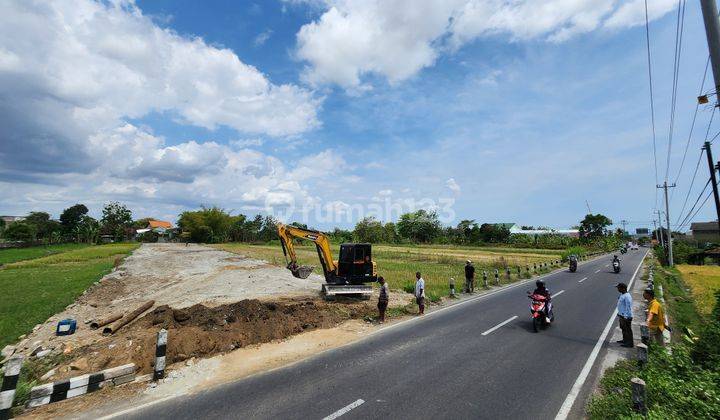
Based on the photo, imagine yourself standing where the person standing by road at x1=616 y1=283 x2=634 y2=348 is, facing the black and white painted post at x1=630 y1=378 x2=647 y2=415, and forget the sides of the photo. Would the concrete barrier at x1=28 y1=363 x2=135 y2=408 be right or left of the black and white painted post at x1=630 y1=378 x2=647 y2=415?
right

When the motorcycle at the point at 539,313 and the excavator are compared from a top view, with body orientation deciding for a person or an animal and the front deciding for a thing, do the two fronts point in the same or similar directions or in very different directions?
same or similar directions

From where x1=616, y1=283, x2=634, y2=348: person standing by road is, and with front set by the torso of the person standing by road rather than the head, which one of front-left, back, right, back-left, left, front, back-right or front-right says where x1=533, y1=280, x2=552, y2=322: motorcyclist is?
front

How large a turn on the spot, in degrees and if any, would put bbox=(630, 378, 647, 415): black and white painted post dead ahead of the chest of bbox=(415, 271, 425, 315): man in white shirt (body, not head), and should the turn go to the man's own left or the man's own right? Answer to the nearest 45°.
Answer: approximately 135° to the man's own left

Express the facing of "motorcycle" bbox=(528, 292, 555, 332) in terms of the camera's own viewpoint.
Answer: facing the viewer and to the left of the viewer

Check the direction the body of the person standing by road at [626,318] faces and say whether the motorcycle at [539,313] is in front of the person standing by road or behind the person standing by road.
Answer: in front

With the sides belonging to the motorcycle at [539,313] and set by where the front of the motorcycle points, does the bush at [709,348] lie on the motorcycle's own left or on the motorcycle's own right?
on the motorcycle's own left

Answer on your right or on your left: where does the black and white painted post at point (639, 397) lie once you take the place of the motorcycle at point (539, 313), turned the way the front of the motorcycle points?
on your left

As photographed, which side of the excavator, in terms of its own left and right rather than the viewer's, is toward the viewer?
left

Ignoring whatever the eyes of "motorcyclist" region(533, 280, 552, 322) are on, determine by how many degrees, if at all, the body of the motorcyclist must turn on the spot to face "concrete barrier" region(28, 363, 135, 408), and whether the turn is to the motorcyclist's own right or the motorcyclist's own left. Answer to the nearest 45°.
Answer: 0° — they already face it

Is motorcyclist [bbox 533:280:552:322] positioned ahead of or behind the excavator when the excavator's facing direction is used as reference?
behind

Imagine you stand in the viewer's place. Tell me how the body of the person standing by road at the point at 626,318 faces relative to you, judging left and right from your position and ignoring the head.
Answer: facing to the left of the viewer
